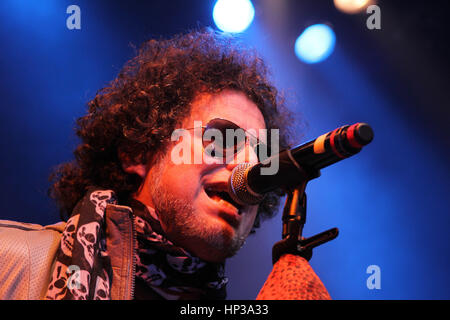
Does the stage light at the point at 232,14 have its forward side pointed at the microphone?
yes

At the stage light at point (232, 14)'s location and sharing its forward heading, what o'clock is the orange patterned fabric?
The orange patterned fabric is roughly at 12 o'clock from the stage light.

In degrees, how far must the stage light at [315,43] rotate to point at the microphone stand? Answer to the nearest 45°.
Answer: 0° — it already faces it

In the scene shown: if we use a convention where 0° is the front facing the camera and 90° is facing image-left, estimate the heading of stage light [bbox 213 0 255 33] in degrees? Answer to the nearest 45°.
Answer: approximately 0°

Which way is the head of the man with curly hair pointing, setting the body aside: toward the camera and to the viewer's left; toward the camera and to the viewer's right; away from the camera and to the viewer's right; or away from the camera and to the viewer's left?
toward the camera and to the viewer's right

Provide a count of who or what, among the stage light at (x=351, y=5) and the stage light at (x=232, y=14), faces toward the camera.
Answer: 2

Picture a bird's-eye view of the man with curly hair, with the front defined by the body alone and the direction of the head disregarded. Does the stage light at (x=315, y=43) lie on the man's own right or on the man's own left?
on the man's own left
